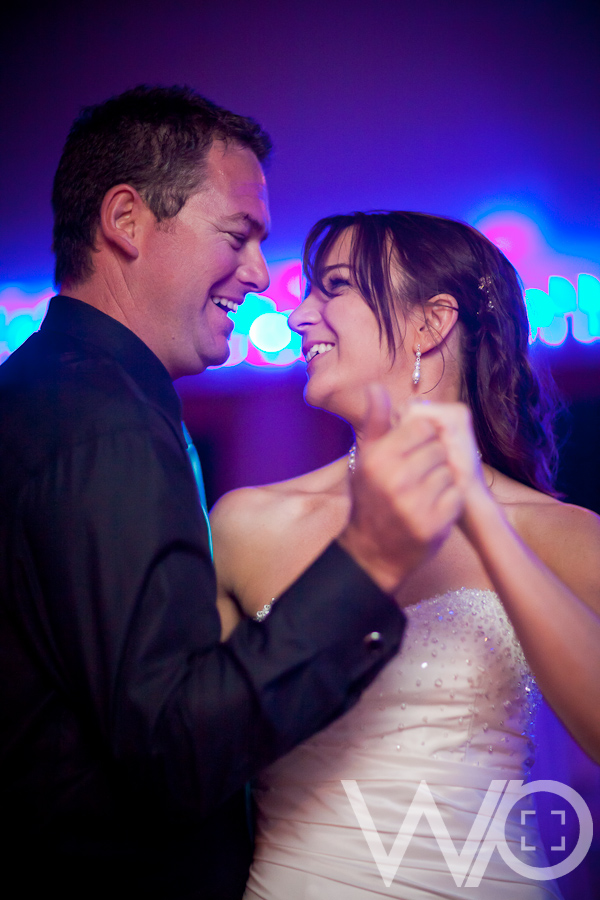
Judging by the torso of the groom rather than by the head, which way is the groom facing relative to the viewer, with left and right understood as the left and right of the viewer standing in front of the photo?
facing to the right of the viewer

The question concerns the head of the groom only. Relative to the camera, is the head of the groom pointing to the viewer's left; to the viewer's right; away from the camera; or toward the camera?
to the viewer's right

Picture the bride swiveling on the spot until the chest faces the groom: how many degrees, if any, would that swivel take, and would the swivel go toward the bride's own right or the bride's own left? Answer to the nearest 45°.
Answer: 0° — they already face them

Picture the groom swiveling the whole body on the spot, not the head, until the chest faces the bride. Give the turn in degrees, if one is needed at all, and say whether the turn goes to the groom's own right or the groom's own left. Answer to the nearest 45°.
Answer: approximately 45° to the groom's own left

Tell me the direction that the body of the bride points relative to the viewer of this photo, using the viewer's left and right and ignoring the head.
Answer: facing the viewer and to the left of the viewer

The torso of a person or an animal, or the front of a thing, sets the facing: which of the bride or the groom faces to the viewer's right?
the groom

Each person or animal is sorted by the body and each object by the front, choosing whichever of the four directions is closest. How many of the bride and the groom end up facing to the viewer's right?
1
